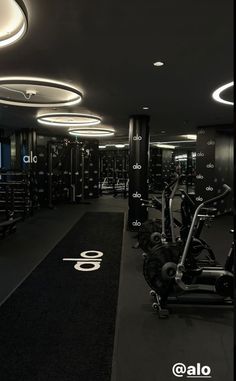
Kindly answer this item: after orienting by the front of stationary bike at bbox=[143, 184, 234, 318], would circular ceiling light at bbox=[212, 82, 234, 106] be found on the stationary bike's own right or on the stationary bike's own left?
on the stationary bike's own right

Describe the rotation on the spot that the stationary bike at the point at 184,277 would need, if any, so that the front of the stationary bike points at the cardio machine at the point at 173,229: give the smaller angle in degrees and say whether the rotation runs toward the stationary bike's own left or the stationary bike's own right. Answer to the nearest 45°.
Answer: approximately 90° to the stationary bike's own right

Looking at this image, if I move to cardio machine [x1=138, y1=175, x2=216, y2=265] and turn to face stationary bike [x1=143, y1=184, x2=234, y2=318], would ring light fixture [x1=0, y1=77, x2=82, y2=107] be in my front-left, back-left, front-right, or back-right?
back-right

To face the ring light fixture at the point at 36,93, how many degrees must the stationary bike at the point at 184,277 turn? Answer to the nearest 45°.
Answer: approximately 45° to its right

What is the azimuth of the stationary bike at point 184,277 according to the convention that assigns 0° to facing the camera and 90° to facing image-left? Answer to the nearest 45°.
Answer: approximately 90°

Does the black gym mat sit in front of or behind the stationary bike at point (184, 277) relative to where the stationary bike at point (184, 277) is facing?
in front

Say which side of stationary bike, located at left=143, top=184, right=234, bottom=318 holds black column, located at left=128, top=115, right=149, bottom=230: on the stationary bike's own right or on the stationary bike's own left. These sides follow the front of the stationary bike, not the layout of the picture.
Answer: on the stationary bike's own right

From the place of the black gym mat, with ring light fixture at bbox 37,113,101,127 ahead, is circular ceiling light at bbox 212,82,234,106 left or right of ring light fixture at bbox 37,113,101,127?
right

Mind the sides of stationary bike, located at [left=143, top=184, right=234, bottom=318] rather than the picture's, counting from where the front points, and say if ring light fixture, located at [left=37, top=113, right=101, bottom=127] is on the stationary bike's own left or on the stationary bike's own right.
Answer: on the stationary bike's own right
